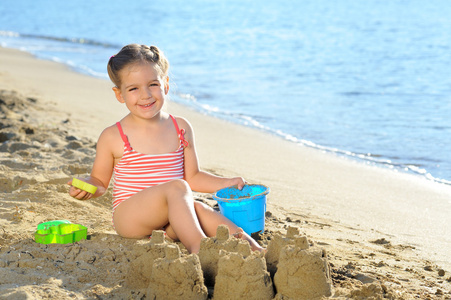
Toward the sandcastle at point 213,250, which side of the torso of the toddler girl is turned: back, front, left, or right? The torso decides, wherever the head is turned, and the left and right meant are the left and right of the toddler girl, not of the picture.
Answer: front

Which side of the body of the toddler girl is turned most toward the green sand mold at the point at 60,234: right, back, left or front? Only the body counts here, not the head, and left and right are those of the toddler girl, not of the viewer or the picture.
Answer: right

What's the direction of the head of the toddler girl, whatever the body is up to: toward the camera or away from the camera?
toward the camera

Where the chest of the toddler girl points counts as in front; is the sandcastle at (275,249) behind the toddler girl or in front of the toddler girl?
in front

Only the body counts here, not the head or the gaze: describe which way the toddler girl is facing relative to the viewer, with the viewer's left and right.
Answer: facing the viewer and to the right of the viewer

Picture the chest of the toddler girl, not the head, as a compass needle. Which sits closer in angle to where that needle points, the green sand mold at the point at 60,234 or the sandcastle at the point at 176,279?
the sandcastle

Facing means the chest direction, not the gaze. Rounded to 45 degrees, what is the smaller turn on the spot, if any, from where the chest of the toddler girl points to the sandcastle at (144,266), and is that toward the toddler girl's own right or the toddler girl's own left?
approximately 45° to the toddler girl's own right

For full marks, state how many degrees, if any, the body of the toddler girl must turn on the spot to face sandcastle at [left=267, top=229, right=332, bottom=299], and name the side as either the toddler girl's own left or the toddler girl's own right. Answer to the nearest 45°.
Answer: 0° — they already face it

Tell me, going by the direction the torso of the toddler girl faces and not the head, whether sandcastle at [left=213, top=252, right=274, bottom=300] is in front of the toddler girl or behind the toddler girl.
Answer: in front
